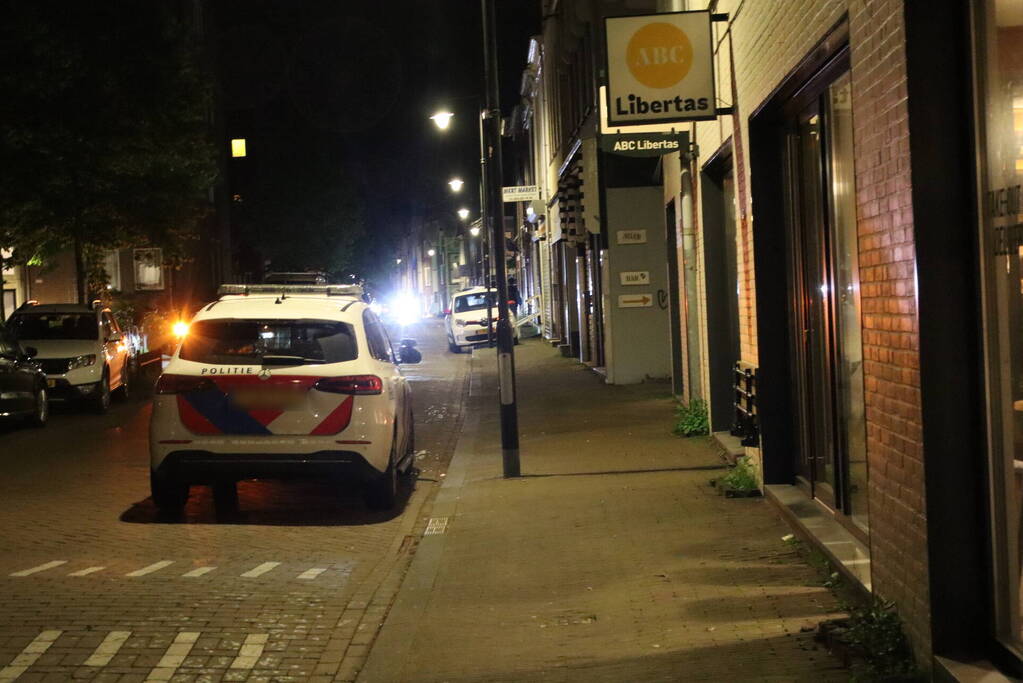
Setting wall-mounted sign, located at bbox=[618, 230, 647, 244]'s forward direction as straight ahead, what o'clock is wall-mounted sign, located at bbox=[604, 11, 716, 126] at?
wall-mounted sign, located at bbox=[604, 11, 716, 126] is roughly at 12 o'clock from wall-mounted sign, located at bbox=[618, 230, 647, 244].

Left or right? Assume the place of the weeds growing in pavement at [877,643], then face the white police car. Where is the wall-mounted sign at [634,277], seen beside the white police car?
right

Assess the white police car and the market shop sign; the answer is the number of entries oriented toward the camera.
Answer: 1

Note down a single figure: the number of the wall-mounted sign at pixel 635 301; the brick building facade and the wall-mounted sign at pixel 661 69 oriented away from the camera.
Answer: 0

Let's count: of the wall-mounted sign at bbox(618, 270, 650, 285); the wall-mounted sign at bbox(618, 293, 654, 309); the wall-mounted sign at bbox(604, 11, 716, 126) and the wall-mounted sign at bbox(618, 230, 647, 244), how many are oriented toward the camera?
4

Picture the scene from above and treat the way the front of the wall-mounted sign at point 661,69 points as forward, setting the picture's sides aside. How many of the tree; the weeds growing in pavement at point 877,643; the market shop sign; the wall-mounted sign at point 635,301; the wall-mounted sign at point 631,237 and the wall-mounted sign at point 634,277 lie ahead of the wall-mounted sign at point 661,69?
1

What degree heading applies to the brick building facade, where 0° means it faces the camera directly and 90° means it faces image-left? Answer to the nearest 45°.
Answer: approximately 90°

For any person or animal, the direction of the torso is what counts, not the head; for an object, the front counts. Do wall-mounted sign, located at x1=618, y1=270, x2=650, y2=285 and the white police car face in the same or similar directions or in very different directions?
very different directions

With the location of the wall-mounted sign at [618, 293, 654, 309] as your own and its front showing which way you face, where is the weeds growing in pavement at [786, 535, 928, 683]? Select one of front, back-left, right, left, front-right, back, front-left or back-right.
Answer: front

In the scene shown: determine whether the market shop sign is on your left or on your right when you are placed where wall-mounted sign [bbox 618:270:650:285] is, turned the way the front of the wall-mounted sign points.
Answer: on your right

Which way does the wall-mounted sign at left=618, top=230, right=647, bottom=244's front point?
toward the camera

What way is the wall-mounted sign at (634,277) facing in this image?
toward the camera

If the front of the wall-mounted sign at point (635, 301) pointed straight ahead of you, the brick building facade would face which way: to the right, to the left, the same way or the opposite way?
to the right

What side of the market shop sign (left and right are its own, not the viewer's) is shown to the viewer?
front

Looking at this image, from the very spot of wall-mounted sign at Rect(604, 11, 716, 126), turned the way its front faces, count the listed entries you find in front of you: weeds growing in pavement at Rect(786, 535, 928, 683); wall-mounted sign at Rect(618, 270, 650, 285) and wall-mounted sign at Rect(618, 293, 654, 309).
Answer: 1

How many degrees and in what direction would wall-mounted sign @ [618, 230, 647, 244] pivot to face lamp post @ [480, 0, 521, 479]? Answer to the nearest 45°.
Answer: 0° — it already faces it
